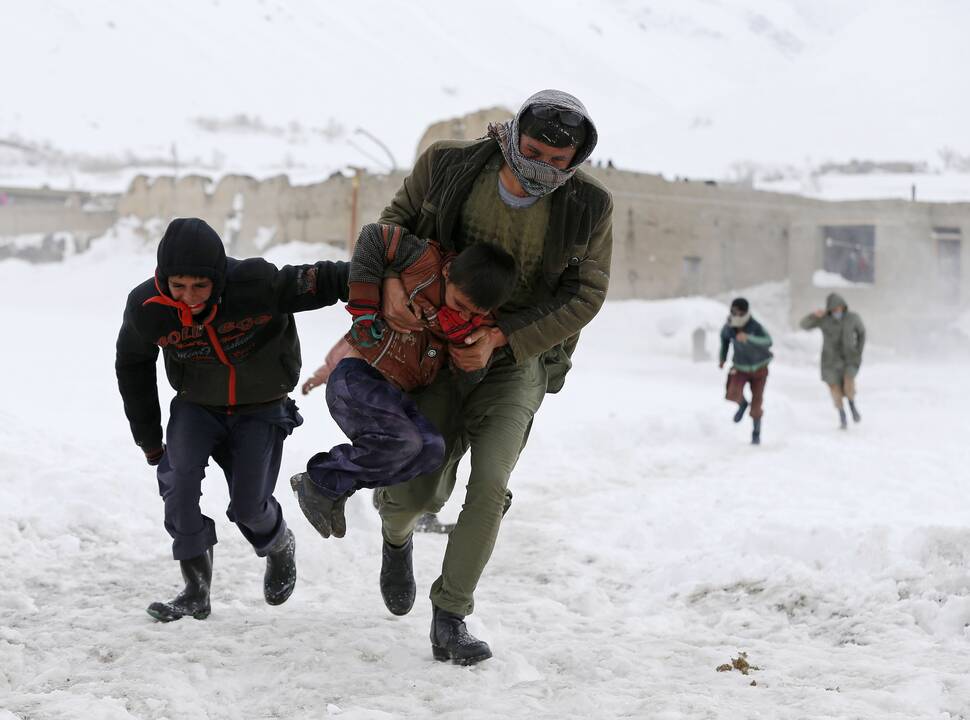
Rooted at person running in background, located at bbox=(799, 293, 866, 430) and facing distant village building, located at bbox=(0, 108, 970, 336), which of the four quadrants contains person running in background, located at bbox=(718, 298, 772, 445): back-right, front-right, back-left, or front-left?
back-left

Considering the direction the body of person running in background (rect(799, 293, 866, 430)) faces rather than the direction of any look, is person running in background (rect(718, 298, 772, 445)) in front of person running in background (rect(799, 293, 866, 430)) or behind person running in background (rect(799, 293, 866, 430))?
in front

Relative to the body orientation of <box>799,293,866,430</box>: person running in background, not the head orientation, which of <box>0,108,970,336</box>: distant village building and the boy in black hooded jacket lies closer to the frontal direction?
the boy in black hooded jacket

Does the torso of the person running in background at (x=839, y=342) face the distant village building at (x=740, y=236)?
no

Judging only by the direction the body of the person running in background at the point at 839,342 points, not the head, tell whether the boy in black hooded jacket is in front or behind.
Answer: in front

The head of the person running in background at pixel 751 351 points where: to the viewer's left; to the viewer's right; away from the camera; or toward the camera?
toward the camera

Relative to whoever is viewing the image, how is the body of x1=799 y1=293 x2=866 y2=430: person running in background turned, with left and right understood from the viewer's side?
facing the viewer

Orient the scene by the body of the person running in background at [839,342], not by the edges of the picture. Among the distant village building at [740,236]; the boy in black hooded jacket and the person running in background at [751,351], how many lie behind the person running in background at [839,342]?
1

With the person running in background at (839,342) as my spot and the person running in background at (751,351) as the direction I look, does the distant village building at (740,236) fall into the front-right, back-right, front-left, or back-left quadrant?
back-right
